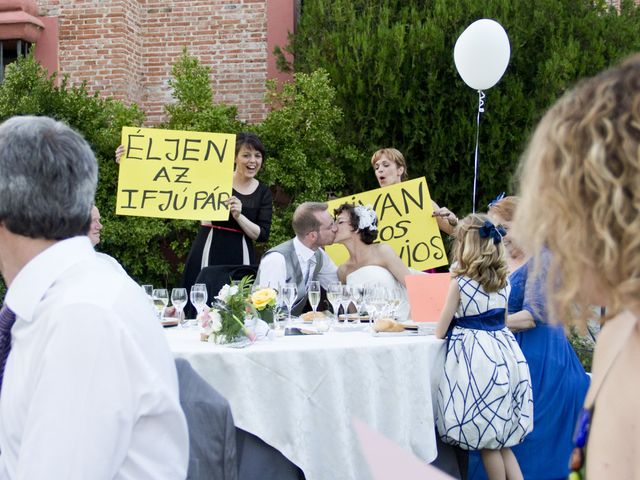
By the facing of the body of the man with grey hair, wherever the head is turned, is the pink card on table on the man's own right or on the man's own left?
on the man's own right

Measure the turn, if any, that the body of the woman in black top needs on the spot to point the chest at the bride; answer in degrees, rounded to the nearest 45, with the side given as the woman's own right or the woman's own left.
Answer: approximately 45° to the woman's own left

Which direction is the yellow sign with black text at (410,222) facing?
toward the camera

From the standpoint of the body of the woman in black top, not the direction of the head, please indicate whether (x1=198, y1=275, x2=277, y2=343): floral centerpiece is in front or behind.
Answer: in front

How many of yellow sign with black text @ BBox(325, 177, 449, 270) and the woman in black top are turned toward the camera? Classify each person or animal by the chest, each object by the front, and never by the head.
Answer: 2

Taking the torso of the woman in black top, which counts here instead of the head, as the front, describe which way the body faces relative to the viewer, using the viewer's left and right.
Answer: facing the viewer

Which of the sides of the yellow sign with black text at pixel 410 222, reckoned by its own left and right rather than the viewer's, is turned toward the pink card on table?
front

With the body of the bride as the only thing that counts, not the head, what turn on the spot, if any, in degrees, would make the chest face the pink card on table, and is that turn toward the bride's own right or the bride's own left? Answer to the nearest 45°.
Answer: approximately 45° to the bride's own left

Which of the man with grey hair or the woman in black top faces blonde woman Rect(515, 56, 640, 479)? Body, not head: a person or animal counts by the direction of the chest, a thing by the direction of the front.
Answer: the woman in black top

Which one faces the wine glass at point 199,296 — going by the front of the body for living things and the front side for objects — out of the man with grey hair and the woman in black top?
the woman in black top

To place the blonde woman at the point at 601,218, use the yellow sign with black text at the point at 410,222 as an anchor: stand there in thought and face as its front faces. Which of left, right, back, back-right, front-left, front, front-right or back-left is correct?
front

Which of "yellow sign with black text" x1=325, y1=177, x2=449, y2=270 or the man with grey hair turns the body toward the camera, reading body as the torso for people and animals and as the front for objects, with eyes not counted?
the yellow sign with black text

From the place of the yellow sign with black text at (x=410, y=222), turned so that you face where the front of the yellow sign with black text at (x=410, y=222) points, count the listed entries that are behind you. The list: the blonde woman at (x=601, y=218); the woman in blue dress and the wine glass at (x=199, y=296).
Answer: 0

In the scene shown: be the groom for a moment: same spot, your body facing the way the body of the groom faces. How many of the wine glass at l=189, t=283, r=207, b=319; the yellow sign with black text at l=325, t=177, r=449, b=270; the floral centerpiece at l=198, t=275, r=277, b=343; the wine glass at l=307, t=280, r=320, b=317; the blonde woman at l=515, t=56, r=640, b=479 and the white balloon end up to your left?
2

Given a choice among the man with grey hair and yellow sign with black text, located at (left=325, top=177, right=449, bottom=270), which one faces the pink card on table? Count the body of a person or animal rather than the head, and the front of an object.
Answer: the yellow sign with black text

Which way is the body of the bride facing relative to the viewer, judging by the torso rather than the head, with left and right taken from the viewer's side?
facing the viewer and to the left of the viewer
